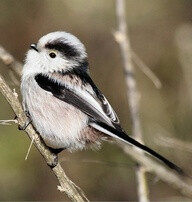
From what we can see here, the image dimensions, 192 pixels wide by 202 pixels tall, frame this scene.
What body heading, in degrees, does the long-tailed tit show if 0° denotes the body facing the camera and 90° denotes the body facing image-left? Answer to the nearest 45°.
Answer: approximately 90°
